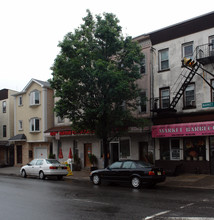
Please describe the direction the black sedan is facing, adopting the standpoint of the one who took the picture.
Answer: facing away from the viewer and to the left of the viewer

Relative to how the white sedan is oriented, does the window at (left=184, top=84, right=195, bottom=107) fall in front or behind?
behind

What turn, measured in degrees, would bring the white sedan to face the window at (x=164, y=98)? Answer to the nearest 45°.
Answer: approximately 135° to its right

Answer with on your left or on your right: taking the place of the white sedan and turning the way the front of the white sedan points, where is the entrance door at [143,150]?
on your right

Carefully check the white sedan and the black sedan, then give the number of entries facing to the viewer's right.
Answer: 0

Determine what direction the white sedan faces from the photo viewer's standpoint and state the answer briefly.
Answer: facing away from the viewer and to the left of the viewer

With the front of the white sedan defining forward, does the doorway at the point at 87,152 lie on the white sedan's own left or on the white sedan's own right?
on the white sedan's own right

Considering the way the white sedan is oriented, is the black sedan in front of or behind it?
behind
